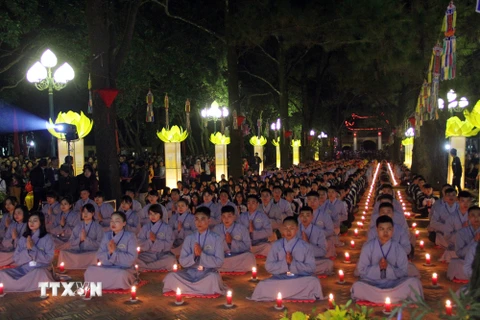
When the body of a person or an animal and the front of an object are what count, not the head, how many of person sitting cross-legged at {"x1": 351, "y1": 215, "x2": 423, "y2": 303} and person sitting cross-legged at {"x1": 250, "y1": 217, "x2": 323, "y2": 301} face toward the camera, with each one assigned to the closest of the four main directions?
2

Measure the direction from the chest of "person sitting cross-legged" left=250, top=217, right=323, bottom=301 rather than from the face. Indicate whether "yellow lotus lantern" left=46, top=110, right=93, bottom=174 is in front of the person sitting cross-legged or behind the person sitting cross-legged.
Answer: behind

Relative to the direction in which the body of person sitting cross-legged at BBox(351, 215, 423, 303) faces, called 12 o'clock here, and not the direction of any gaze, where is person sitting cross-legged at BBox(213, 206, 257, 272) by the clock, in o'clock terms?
person sitting cross-legged at BBox(213, 206, 257, 272) is roughly at 4 o'clock from person sitting cross-legged at BBox(351, 215, 423, 303).

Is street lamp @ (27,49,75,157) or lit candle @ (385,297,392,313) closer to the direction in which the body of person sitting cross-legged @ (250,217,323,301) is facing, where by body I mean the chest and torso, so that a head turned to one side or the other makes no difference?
the lit candle

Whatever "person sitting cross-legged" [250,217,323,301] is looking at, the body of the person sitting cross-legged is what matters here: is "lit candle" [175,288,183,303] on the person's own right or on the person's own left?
on the person's own right

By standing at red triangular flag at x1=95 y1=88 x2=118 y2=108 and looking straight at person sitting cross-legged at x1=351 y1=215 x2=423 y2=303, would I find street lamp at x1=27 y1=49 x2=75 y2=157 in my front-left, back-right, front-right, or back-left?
back-right

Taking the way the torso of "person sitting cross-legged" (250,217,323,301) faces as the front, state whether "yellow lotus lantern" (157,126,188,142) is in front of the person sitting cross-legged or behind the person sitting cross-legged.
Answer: behind

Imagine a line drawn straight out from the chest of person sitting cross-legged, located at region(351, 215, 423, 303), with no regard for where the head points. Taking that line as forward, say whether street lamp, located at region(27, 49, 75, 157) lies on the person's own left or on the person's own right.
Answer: on the person's own right

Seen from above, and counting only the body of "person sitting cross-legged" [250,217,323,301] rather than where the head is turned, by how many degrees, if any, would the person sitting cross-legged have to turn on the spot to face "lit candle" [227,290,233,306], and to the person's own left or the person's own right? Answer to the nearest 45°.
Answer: approximately 45° to the person's own right

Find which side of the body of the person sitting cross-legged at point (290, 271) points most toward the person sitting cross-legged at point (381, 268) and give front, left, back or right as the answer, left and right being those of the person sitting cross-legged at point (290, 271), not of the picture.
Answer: left
